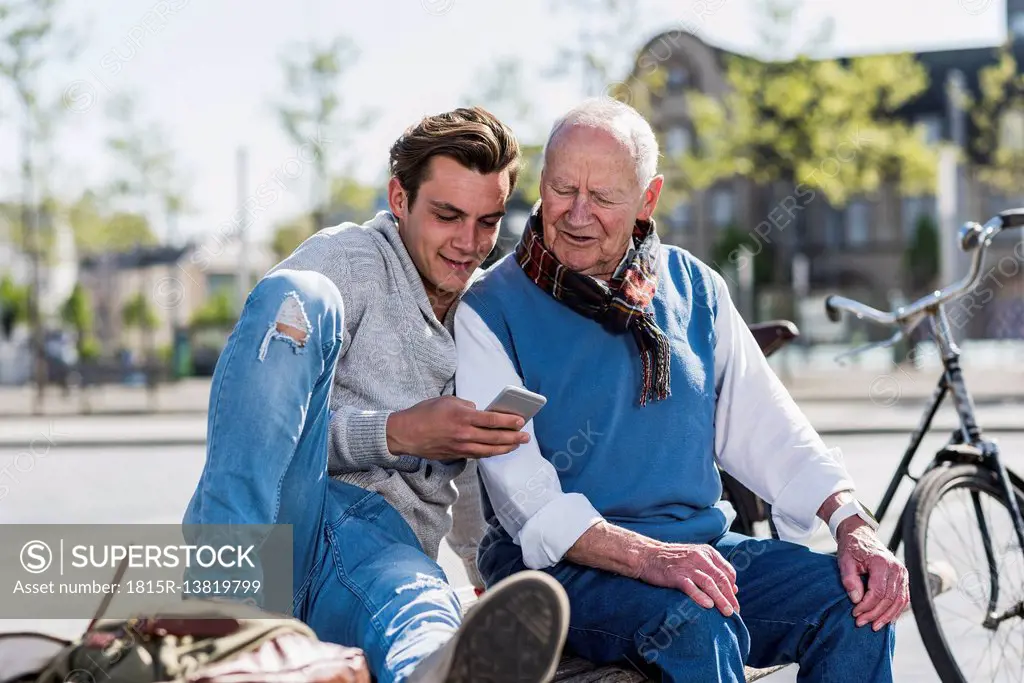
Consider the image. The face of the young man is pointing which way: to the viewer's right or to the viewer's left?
to the viewer's right

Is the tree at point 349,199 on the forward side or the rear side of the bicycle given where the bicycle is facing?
on the rear side

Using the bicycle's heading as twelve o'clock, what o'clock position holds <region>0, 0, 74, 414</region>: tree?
The tree is roughly at 6 o'clock from the bicycle.

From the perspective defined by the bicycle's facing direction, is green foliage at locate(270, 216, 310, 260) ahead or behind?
behind

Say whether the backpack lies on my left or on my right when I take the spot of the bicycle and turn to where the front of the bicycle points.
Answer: on my right

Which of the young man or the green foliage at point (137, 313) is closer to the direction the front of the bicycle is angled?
the young man

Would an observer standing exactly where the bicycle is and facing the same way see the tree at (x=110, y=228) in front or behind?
behind

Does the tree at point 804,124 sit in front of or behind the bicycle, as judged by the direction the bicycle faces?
behind

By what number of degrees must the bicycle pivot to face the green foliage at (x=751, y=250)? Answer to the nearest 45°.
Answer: approximately 135° to its left
